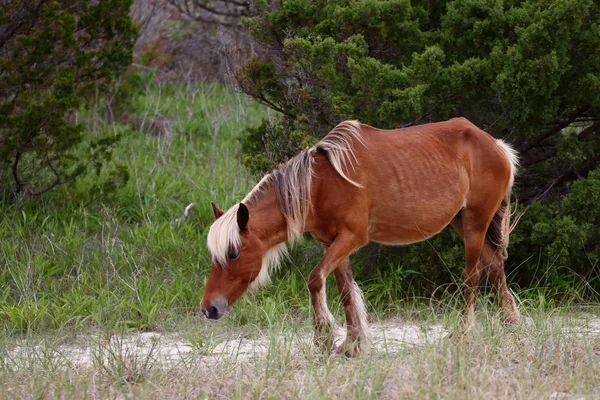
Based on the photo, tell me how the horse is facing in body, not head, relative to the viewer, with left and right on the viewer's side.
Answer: facing the viewer and to the left of the viewer

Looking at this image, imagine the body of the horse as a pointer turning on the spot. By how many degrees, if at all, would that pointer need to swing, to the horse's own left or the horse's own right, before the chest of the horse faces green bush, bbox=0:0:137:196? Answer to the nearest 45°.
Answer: approximately 90° to the horse's own right
